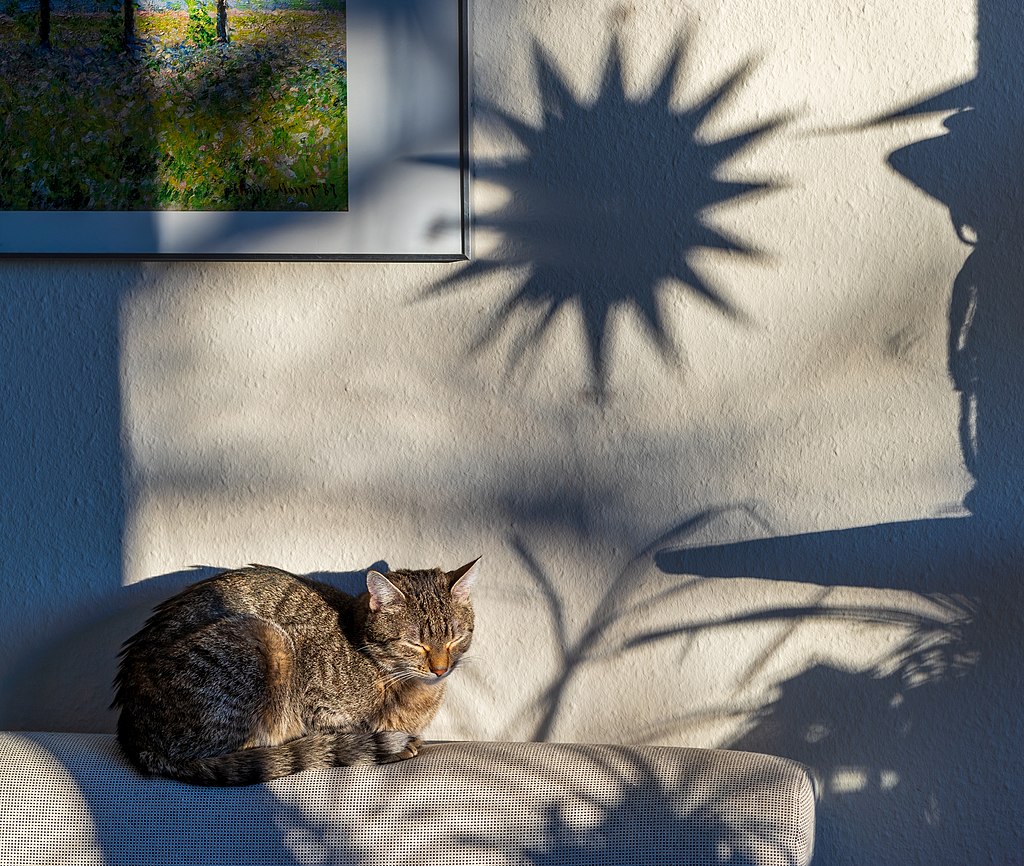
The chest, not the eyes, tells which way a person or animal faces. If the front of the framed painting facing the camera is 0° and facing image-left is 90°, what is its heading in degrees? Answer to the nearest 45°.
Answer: approximately 0°

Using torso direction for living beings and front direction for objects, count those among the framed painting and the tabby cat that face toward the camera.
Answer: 1

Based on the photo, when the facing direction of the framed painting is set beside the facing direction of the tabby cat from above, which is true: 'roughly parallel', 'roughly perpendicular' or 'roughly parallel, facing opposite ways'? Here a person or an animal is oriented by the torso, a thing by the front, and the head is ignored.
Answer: roughly perpendicular

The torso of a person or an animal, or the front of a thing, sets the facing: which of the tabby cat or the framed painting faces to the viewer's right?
the tabby cat

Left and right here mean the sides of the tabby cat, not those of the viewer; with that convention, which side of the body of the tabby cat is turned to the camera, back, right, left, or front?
right
